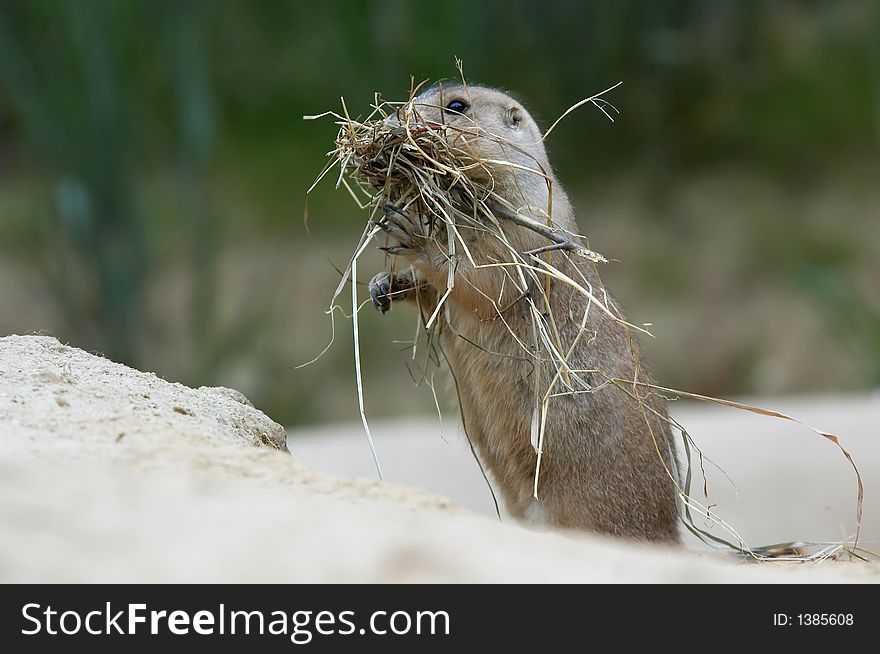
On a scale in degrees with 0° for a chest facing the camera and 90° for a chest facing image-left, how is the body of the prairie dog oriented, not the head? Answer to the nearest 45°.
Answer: approximately 90°
